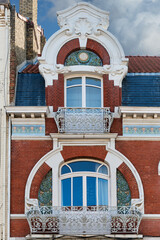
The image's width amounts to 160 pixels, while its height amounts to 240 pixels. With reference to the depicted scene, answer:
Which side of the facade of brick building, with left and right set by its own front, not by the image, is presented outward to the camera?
front
